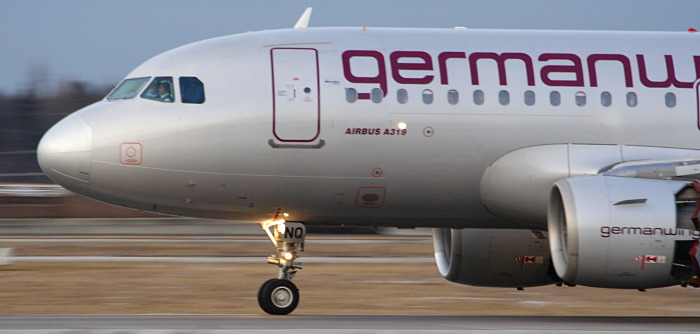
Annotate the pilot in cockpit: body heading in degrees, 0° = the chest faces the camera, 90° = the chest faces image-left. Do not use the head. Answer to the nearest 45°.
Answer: approximately 90°

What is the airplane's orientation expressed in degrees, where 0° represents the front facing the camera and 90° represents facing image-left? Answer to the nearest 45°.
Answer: approximately 90°

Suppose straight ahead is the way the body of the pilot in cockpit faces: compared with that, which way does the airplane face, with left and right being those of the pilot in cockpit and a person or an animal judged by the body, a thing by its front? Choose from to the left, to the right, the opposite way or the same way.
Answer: the same way
